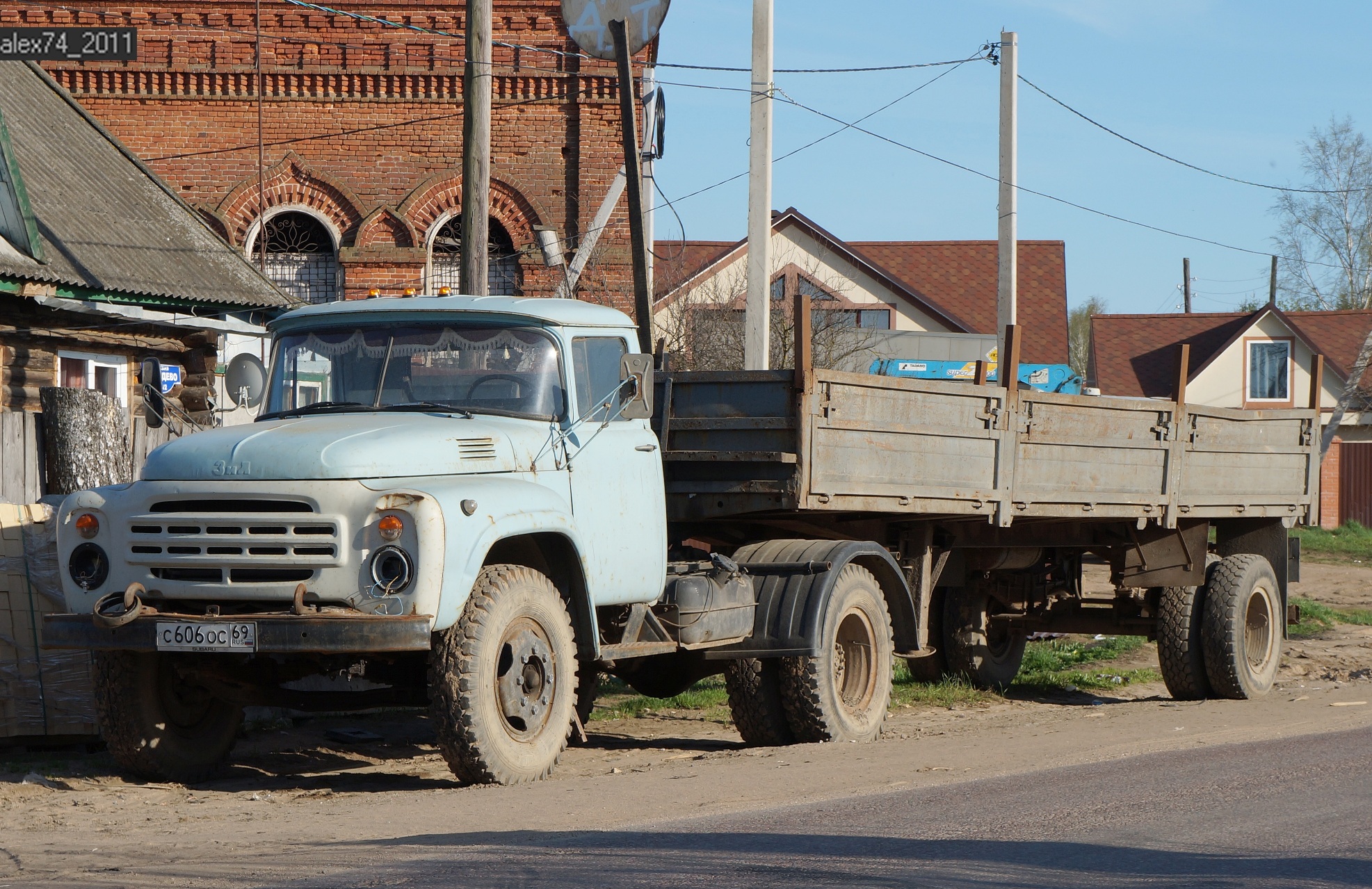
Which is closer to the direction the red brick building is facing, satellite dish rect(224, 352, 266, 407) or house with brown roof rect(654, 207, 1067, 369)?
the satellite dish

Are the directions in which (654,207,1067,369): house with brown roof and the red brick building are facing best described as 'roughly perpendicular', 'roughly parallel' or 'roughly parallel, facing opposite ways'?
roughly parallel

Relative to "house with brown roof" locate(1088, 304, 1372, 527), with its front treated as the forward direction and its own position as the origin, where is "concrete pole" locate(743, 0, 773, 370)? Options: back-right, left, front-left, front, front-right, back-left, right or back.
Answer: front

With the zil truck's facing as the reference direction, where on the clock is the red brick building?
The red brick building is roughly at 4 o'clock from the zil truck.

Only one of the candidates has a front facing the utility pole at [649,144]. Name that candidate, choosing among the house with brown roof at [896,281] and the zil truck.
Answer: the house with brown roof

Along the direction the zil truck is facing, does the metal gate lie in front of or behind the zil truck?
behind

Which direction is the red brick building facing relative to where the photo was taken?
toward the camera

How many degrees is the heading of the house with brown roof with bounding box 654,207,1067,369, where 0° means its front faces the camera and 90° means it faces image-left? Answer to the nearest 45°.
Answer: approximately 0°

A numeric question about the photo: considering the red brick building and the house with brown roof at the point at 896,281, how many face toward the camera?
2

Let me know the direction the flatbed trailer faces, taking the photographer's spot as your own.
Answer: facing the viewer and to the left of the viewer

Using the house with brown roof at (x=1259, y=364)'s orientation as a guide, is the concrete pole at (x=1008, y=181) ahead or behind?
ahead

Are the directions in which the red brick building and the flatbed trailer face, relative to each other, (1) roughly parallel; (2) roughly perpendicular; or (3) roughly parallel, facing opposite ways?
roughly perpendicular

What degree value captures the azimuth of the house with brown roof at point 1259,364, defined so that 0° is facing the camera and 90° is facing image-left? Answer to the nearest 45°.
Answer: approximately 0°

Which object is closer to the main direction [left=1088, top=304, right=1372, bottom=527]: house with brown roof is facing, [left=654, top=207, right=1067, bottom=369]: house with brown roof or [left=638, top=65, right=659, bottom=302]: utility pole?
the utility pole

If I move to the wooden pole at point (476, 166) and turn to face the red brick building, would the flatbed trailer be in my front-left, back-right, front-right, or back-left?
back-right
